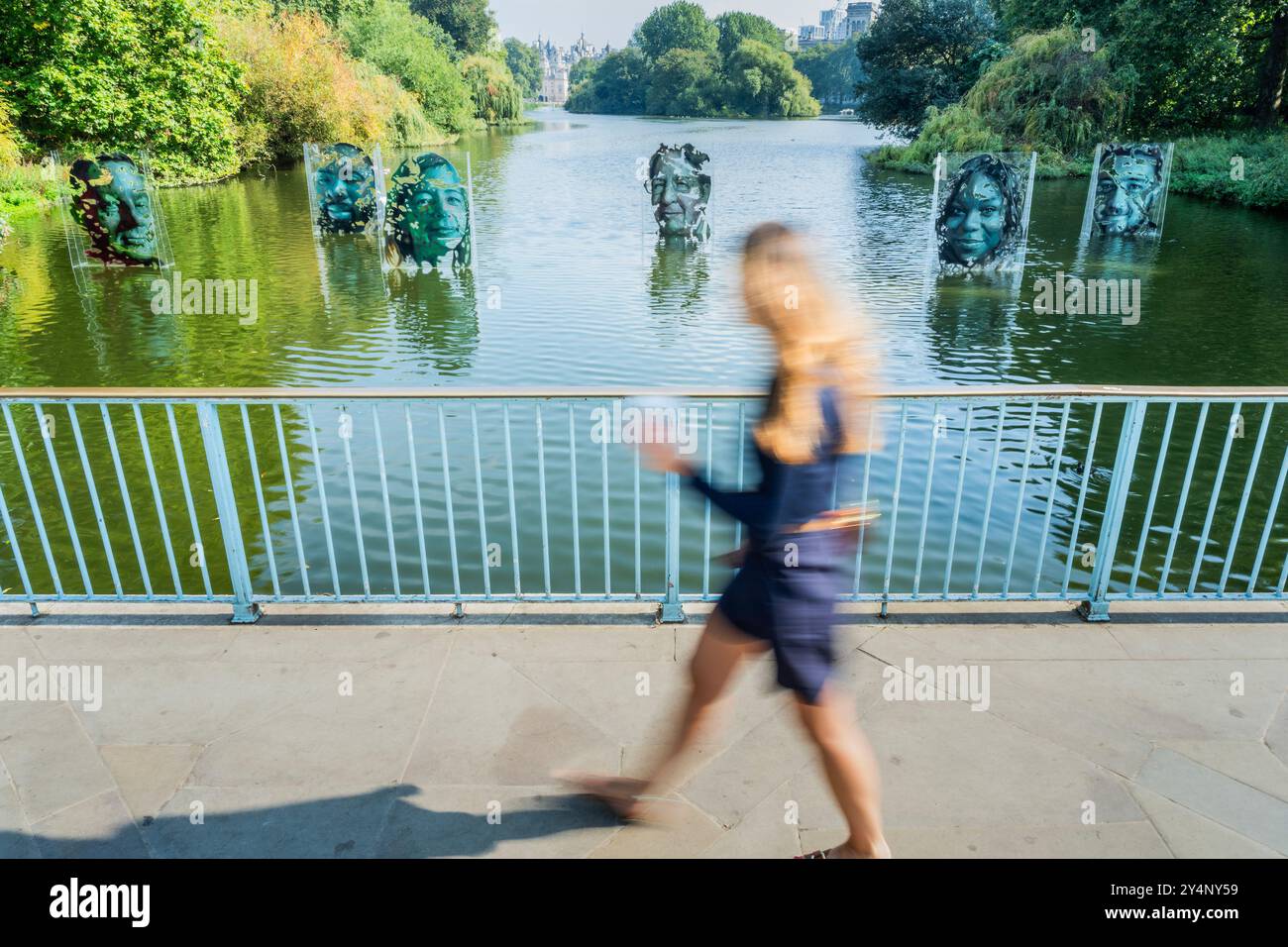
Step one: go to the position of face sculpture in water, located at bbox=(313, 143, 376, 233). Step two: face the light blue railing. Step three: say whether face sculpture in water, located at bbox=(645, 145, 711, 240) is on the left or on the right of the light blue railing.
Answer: left

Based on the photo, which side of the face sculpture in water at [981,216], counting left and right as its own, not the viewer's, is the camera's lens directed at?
front

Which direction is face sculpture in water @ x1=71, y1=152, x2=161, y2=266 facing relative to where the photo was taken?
toward the camera

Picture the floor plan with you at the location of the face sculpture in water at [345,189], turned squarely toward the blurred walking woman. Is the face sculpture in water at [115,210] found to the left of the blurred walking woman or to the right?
right

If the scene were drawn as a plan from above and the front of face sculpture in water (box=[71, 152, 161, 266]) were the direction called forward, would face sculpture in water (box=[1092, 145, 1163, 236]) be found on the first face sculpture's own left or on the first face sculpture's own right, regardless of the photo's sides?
on the first face sculpture's own left

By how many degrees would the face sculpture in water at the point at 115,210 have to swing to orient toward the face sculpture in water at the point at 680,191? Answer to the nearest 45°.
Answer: approximately 90° to its left

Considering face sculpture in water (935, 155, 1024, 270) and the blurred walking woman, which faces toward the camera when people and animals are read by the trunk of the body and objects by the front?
the face sculpture in water

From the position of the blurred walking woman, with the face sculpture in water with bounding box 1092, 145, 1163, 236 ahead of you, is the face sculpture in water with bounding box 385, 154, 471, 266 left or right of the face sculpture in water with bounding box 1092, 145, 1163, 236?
left

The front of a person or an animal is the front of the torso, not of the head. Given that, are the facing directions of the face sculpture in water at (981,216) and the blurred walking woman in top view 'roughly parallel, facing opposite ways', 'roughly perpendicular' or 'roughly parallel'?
roughly perpendicular

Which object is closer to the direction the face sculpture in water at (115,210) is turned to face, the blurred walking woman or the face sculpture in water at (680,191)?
the blurred walking woman

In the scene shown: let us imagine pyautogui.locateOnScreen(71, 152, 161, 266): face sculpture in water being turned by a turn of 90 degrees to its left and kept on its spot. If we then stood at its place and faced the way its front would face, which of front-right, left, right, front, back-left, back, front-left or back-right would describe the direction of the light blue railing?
right
